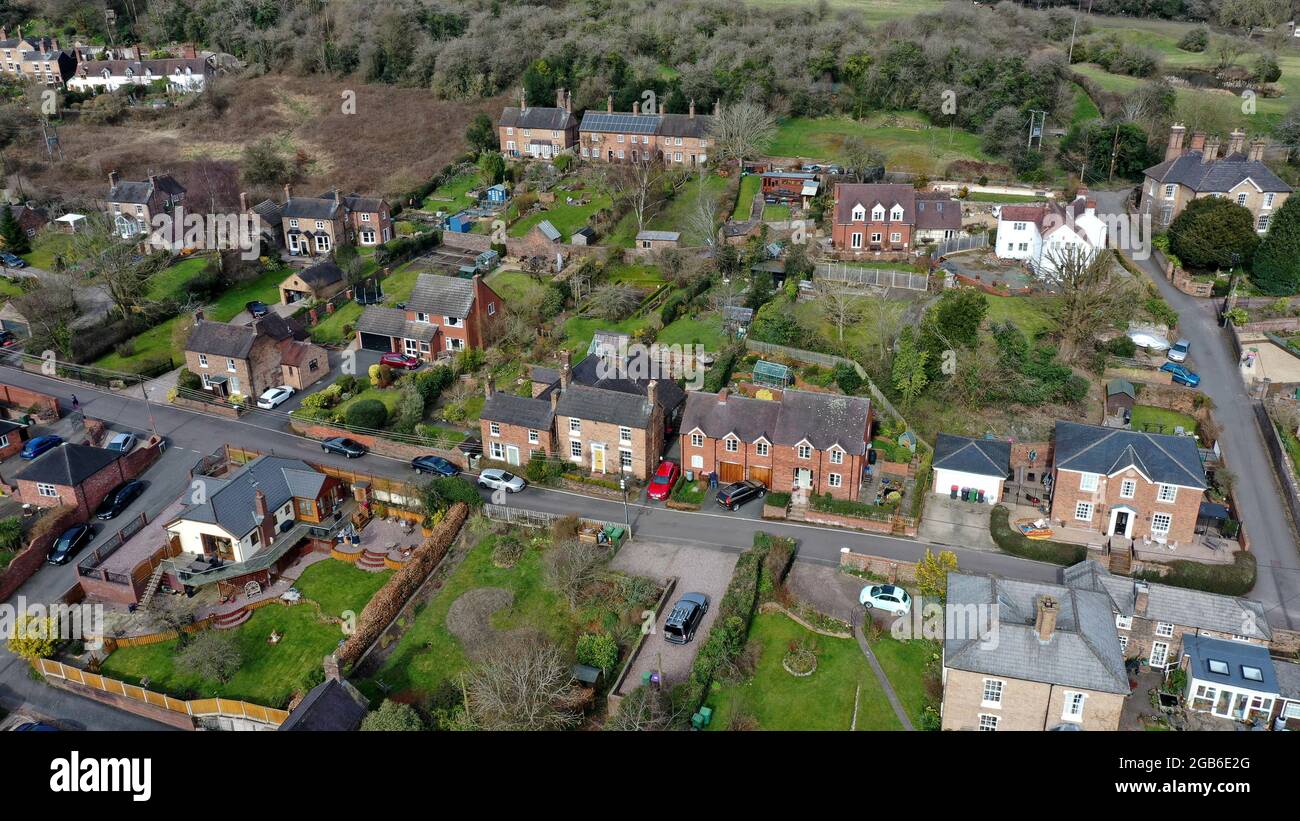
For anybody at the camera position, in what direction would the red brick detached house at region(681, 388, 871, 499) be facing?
facing the viewer

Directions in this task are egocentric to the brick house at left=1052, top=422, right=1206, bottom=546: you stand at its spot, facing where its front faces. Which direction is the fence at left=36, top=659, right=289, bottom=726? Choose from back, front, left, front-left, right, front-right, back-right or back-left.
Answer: front-right

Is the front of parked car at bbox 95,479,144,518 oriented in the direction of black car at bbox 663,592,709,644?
no

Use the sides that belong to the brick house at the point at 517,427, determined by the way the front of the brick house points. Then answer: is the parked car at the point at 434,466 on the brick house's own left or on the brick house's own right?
on the brick house's own right

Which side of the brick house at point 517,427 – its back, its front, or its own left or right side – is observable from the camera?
front

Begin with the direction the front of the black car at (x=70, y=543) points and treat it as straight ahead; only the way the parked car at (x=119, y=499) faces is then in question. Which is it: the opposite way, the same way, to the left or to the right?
the same way

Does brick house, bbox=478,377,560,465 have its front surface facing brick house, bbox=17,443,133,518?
no

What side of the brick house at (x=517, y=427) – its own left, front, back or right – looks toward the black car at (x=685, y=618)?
front

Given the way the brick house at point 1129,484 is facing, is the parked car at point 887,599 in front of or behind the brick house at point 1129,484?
in front

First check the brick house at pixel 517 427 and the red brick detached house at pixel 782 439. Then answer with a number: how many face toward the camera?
2
